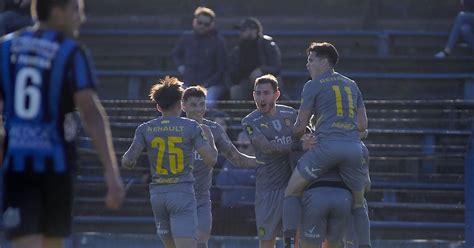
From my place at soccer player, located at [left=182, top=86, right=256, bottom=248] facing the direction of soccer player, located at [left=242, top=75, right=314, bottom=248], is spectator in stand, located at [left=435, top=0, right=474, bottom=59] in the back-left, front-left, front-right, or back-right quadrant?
front-left

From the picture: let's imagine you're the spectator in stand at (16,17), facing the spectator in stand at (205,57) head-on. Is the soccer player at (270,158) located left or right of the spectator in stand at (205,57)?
right

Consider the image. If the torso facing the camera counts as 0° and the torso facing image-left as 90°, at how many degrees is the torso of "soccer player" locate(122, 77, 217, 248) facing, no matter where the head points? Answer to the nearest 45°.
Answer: approximately 180°

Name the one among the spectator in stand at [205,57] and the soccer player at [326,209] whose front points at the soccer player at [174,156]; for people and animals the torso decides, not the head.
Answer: the spectator in stand

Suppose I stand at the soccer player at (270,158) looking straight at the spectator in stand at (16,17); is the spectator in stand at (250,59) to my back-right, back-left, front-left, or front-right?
front-right

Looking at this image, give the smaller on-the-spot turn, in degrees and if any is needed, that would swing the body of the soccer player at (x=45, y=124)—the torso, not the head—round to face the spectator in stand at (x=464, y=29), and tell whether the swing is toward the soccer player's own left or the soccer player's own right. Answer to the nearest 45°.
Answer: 0° — they already face them

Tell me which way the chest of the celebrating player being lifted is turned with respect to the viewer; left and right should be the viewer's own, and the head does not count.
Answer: facing away from the viewer and to the left of the viewer

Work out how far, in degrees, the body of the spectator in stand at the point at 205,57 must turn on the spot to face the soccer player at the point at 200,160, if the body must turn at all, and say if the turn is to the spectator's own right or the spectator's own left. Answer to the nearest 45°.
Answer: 0° — they already face them

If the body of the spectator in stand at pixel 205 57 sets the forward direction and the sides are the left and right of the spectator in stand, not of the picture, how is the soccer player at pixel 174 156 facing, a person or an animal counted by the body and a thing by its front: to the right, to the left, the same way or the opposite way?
the opposite way

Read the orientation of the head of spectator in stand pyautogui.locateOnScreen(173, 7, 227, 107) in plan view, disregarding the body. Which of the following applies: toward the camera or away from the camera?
toward the camera

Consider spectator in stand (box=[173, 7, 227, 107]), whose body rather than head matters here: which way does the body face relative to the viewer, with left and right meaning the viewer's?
facing the viewer

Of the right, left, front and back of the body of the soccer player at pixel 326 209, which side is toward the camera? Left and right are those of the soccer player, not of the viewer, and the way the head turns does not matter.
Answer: back

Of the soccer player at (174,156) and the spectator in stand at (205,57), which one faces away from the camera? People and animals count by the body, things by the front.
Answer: the soccer player

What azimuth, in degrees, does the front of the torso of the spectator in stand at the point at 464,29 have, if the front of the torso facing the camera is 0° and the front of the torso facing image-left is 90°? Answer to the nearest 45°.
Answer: approximately 45°

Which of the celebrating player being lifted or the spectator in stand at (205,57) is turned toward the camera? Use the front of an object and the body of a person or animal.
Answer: the spectator in stand

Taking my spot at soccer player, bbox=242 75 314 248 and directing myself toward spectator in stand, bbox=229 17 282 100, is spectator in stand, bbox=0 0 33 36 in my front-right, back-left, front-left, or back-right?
front-left
